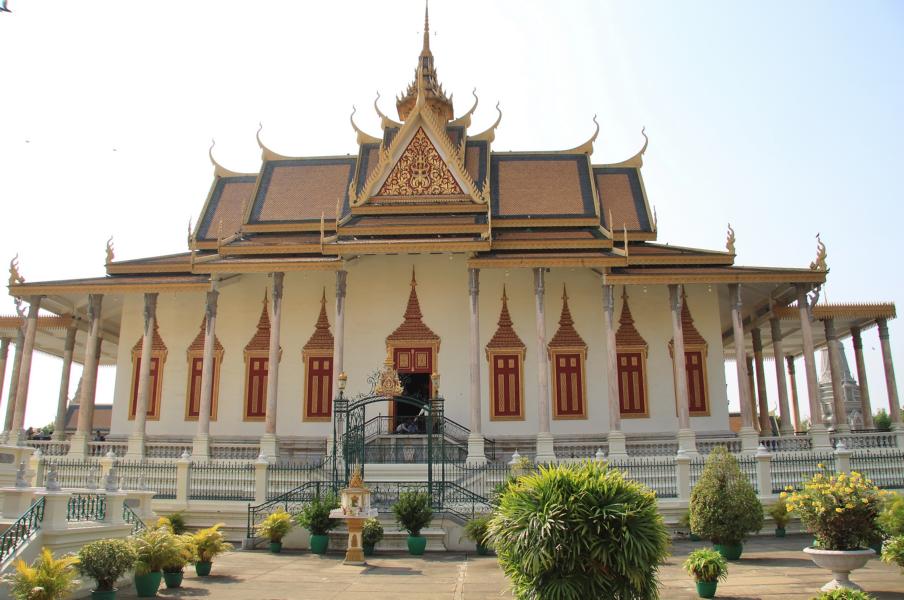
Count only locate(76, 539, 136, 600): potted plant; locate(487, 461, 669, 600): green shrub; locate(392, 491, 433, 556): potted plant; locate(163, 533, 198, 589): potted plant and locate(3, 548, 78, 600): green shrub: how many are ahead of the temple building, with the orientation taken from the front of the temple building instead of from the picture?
5

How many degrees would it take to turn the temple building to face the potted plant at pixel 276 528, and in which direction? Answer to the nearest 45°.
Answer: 0° — it already faces it

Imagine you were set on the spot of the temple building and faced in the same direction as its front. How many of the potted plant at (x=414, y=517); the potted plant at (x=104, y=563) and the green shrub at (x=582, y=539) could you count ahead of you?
3

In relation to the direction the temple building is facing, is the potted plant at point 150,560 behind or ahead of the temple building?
ahead

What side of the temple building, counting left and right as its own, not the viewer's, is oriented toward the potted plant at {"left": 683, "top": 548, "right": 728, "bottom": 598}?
front

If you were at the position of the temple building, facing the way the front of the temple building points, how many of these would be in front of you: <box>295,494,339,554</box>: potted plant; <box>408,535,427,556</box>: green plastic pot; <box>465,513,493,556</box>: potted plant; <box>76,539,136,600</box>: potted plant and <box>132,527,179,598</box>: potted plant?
5

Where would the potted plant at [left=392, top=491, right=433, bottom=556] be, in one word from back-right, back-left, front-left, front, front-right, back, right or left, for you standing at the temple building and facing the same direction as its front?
front

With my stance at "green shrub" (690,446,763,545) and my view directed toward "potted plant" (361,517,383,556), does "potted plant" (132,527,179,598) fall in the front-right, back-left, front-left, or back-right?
front-left

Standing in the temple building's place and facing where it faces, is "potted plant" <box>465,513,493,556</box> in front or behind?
in front

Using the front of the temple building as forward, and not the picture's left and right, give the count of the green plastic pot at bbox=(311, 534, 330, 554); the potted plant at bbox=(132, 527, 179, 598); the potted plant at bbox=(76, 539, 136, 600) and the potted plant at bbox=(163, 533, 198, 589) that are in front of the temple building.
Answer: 4

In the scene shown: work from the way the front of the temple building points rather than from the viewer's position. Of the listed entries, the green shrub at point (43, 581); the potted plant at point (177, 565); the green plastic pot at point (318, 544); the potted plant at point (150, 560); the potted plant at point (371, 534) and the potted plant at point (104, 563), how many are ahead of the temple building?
6

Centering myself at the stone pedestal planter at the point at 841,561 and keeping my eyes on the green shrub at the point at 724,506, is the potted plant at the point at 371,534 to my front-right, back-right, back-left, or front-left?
front-left

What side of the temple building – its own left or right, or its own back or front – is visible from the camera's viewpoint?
front

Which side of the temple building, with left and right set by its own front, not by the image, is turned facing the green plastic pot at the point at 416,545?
front

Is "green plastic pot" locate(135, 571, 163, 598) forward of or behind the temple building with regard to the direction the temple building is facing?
forward

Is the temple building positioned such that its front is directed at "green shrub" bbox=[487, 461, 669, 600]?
yes
